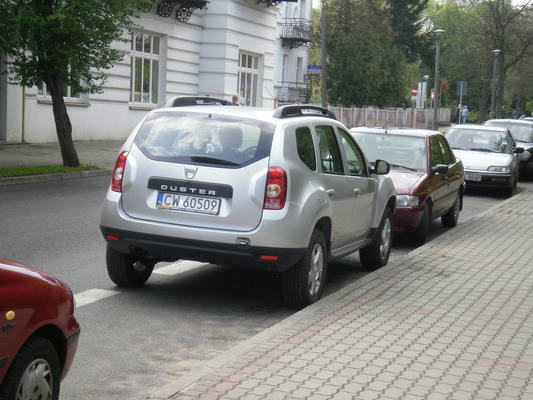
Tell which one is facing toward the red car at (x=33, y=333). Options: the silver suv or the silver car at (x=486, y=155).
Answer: the silver car

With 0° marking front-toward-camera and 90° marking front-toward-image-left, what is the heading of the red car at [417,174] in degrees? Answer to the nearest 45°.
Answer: approximately 45°

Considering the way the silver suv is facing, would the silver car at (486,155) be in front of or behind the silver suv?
in front

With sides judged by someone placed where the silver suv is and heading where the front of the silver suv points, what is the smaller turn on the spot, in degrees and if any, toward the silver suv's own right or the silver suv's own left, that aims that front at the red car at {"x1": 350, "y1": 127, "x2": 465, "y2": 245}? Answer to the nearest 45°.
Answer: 0° — it already faces it

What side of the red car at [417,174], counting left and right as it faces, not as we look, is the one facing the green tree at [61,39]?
right

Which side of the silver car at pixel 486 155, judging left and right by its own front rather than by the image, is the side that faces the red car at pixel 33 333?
front

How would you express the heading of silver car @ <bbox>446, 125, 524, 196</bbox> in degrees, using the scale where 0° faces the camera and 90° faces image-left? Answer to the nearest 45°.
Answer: approximately 0°

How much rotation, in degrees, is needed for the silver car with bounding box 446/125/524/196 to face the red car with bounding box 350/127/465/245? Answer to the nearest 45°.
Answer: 0° — it already faces it

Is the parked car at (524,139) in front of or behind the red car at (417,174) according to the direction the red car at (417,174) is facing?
behind

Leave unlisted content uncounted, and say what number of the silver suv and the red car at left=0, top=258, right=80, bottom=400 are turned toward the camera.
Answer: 0

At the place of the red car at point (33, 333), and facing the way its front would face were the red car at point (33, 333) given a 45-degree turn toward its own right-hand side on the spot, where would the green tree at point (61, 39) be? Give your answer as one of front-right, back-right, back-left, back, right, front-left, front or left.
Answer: left

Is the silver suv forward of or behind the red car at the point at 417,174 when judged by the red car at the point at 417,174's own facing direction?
forward

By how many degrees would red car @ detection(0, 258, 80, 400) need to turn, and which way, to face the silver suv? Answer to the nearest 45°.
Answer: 0° — it already faces it
